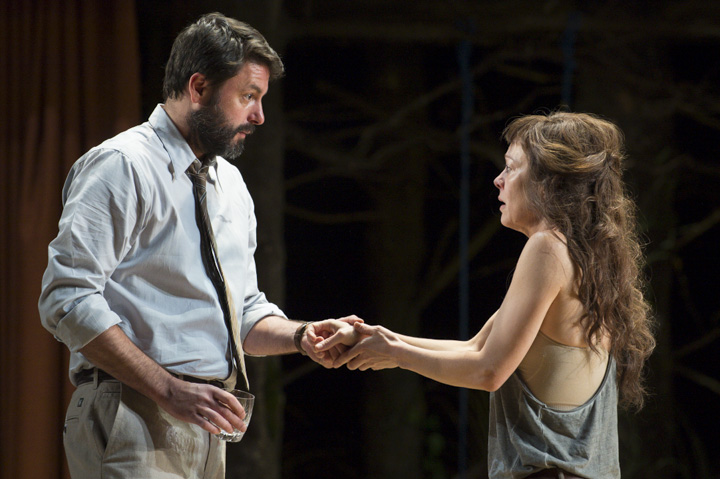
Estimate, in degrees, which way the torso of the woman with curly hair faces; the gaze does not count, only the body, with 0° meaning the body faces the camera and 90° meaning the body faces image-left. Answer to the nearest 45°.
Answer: approximately 90°

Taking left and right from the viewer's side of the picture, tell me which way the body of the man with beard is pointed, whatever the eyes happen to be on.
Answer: facing the viewer and to the right of the viewer

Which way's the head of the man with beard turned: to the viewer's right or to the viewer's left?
to the viewer's right

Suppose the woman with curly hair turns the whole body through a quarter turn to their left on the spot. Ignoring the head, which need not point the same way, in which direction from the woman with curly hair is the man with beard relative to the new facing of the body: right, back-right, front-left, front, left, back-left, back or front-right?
right

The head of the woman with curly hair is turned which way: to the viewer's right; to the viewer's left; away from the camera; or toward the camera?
to the viewer's left
